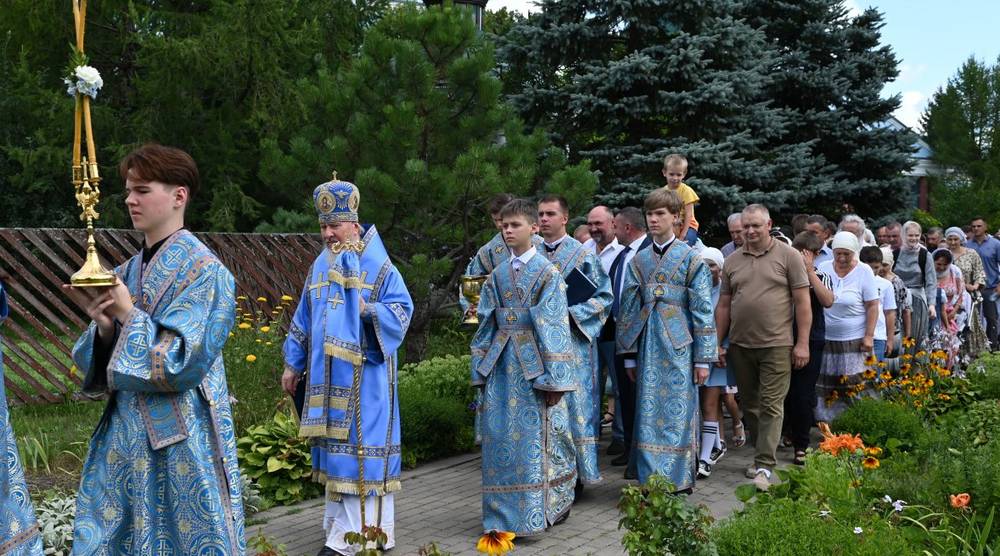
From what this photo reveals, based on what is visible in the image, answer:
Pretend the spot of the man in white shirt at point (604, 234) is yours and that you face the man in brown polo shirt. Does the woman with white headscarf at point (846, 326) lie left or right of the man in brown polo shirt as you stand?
left

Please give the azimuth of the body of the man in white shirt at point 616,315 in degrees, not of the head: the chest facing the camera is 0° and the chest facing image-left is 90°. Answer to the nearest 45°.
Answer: approximately 45°

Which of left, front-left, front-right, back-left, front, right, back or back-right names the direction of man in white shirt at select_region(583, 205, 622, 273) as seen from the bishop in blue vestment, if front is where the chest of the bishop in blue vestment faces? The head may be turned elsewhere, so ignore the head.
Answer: back

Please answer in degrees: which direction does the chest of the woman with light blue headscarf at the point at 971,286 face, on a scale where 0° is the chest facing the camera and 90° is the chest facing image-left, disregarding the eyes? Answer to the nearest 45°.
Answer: approximately 45°

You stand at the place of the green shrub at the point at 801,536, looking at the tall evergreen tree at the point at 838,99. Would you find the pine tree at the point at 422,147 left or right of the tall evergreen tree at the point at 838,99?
left
